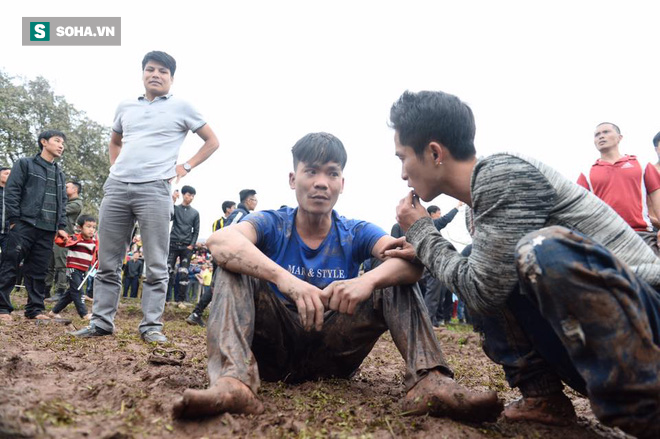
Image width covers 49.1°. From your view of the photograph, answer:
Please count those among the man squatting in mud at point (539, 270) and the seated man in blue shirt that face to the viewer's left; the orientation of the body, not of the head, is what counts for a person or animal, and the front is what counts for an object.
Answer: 1

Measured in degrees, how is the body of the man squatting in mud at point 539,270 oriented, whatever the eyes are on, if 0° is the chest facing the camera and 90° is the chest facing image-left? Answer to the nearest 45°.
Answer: approximately 90°

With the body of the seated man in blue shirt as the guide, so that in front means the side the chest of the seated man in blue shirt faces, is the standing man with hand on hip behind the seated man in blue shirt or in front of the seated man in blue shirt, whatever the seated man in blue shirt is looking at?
behind

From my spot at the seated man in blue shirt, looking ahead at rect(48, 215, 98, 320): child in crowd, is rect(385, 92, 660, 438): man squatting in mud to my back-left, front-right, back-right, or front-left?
back-right

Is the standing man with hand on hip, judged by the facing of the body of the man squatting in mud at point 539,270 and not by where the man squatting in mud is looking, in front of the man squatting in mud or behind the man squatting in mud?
in front

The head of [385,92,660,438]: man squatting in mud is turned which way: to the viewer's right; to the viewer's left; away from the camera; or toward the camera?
to the viewer's left

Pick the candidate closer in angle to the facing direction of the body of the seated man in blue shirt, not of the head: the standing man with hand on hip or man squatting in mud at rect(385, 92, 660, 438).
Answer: the man squatting in mud

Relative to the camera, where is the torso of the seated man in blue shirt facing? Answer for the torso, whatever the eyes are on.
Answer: toward the camera

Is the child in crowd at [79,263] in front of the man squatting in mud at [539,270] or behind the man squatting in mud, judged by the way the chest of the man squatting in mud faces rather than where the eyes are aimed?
in front

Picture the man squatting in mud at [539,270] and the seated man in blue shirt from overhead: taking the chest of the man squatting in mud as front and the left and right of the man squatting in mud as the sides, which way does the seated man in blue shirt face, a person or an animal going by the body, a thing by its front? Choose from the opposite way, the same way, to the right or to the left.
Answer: to the left

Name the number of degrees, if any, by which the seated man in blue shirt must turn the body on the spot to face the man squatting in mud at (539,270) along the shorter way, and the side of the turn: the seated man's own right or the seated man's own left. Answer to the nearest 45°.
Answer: approximately 45° to the seated man's own left
